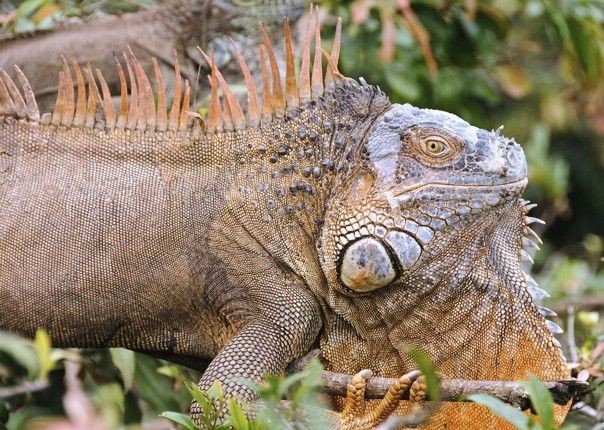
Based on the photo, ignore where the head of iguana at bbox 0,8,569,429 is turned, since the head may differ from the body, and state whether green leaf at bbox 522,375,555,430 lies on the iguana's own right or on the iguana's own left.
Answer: on the iguana's own right

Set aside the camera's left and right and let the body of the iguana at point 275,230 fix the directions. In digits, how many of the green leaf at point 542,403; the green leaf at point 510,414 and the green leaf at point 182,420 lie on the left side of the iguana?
0

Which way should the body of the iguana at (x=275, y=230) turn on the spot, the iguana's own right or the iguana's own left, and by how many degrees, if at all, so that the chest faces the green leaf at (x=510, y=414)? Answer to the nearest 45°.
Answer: approximately 45° to the iguana's own right

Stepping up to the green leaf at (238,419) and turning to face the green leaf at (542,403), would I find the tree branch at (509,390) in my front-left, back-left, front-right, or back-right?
front-left

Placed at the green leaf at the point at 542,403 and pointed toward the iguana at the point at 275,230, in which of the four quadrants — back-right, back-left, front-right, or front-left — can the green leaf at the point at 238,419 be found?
front-left

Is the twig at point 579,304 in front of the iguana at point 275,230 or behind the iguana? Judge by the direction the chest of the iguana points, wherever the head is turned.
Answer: in front

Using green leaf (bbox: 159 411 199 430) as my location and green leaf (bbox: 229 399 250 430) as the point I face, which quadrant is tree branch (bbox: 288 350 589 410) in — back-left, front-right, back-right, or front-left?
front-left

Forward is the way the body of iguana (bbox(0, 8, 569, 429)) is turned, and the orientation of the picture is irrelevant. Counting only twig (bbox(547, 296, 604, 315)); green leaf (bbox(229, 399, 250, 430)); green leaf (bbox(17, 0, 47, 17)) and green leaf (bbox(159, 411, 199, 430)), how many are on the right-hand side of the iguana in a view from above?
2

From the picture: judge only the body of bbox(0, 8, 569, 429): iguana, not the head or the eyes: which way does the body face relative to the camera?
to the viewer's right

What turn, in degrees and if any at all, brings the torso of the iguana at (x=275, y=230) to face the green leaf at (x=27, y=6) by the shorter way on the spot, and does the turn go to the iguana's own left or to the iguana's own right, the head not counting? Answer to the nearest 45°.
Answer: approximately 135° to the iguana's own left

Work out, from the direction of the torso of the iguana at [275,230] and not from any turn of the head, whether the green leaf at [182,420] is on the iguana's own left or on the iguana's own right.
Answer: on the iguana's own right
